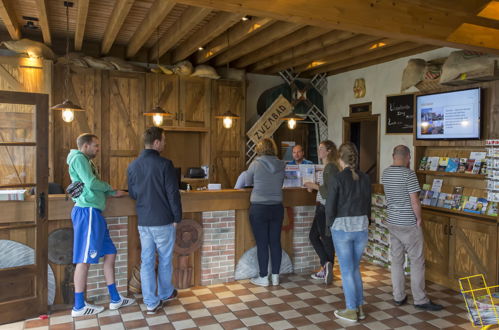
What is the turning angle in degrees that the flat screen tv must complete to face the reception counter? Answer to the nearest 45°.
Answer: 0° — it already faces it

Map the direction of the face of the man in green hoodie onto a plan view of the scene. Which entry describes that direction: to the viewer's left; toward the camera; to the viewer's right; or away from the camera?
to the viewer's right

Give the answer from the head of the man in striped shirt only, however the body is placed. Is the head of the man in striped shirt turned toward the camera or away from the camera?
away from the camera

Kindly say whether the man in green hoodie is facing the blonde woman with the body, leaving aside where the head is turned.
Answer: yes

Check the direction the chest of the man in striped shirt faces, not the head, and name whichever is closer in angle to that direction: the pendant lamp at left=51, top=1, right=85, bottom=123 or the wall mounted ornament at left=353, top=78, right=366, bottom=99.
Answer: the wall mounted ornament

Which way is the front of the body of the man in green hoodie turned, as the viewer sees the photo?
to the viewer's right

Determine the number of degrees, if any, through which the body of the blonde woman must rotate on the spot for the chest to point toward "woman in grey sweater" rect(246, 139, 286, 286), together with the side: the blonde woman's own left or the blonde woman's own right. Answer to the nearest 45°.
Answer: approximately 45° to the blonde woman's own left
